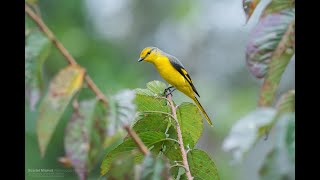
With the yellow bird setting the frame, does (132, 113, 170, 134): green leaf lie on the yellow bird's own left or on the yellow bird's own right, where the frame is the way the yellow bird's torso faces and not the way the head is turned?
on the yellow bird's own left

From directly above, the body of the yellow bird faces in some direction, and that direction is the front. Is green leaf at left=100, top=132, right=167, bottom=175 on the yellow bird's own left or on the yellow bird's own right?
on the yellow bird's own left

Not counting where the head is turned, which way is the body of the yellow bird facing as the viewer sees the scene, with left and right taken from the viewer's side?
facing to the left of the viewer

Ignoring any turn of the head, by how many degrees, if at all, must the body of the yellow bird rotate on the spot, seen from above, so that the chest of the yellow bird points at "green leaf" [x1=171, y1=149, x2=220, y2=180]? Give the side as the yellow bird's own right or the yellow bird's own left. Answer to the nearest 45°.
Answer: approximately 90° to the yellow bird's own left

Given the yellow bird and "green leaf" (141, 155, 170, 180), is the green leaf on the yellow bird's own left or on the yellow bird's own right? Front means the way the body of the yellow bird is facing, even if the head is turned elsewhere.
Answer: on the yellow bird's own left
